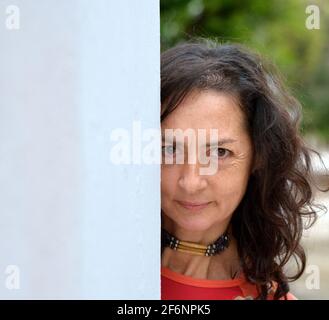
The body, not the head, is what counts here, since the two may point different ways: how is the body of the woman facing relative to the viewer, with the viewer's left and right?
facing the viewer
